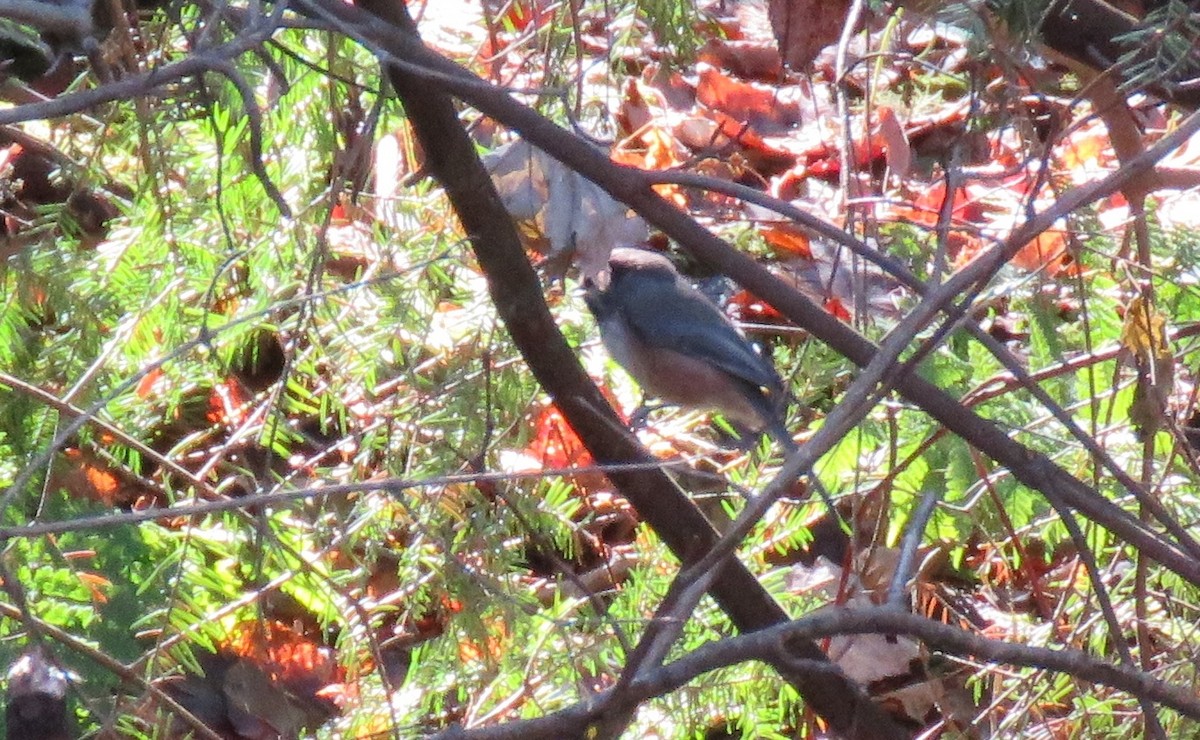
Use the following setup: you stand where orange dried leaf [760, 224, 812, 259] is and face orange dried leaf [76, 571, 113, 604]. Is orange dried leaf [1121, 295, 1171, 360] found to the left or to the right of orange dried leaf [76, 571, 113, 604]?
left

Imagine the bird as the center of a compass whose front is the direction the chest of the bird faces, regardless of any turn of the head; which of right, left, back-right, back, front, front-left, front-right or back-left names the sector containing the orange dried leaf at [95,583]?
front-left

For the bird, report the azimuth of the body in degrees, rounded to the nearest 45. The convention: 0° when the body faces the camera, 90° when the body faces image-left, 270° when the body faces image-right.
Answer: approximately 90°
